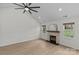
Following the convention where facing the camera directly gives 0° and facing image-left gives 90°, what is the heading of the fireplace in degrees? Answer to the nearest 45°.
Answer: approximately 45°
